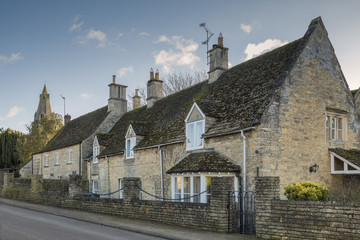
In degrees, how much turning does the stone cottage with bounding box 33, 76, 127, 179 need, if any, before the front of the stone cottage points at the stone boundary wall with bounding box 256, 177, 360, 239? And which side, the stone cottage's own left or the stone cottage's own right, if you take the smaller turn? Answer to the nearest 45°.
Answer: approximately 45° to the stone cottage's own left

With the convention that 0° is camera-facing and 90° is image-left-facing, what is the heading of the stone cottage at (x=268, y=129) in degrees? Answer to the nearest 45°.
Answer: approximately 45°

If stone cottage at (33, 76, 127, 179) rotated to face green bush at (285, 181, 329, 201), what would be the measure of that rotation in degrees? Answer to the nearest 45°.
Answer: approximately 45° to its left

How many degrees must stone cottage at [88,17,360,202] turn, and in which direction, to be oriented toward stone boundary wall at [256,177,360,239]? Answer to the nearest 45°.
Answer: approximately 45° to its left

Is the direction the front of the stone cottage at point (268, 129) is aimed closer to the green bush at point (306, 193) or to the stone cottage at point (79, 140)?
the green bush

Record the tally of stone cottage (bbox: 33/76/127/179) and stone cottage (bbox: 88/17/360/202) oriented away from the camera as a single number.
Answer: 0

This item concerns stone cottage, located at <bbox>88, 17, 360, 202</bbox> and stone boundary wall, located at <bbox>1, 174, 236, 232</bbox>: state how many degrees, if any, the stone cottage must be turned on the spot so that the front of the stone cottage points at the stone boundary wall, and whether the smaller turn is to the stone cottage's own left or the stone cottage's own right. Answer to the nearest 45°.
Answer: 0° — it already faces it

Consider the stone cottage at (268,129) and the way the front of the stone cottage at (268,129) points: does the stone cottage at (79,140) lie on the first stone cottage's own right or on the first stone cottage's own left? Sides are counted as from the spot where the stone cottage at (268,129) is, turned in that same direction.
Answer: on the first stone cottage's own right

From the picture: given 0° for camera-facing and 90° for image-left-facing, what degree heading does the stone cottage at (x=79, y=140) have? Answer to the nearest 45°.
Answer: approximately 45°
